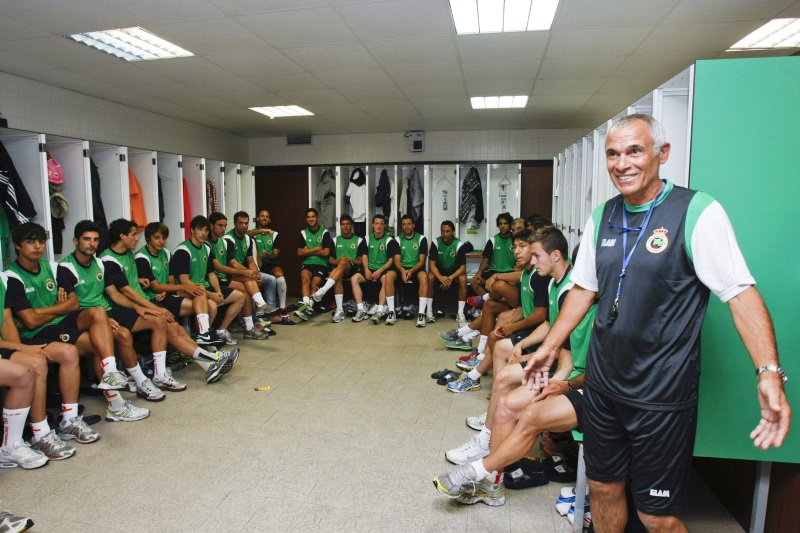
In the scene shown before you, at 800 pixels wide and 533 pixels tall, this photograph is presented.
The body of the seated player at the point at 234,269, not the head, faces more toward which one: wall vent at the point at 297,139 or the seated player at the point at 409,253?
the seated player

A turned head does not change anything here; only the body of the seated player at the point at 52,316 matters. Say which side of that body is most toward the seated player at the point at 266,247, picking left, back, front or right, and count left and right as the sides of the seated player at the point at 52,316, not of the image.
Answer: left

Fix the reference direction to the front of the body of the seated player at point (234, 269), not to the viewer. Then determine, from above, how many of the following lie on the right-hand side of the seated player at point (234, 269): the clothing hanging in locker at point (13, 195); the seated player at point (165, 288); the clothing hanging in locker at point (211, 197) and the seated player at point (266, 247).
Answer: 2

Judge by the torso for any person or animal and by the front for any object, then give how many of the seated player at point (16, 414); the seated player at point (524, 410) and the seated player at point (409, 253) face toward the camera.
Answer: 1

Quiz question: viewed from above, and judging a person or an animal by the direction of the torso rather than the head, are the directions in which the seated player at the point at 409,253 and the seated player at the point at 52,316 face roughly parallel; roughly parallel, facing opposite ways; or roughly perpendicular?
roughly perpendicular

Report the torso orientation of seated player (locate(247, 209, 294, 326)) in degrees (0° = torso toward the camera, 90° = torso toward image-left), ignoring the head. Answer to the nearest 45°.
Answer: approximately 0°

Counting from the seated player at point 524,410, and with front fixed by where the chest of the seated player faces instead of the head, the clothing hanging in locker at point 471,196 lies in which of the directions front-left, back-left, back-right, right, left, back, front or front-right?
right

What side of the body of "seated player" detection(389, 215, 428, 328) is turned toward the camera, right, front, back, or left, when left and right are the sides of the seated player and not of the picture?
front

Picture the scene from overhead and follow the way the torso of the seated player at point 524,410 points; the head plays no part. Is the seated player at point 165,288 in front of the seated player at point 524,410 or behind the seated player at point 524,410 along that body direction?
in front

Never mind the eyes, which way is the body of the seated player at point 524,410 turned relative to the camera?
to the viewer's left

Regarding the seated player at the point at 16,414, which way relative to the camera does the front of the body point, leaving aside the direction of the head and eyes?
to the viewer's right

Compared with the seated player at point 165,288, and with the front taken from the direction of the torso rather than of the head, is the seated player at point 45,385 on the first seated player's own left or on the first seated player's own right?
on the first seated player's own right

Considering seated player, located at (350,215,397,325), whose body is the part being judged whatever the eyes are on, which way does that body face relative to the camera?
toward the camera

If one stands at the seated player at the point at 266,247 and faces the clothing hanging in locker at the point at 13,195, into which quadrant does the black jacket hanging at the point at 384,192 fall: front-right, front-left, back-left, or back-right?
back-left

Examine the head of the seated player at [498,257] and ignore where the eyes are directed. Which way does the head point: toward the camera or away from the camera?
toward the camera

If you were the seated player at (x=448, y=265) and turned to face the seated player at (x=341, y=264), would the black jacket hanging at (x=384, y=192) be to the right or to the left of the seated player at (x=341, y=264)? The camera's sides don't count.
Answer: right

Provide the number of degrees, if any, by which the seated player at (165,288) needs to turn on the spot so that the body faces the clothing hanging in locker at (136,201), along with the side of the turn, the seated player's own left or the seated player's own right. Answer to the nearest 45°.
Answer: approximately 135° to the seated player's own left

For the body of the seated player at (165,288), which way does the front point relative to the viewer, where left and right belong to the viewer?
facing the viewer and to the right of the viewer

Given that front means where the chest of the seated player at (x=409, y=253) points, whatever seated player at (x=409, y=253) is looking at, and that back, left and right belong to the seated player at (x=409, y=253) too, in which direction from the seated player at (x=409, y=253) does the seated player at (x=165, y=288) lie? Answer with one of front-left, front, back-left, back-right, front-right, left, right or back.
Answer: front-right
